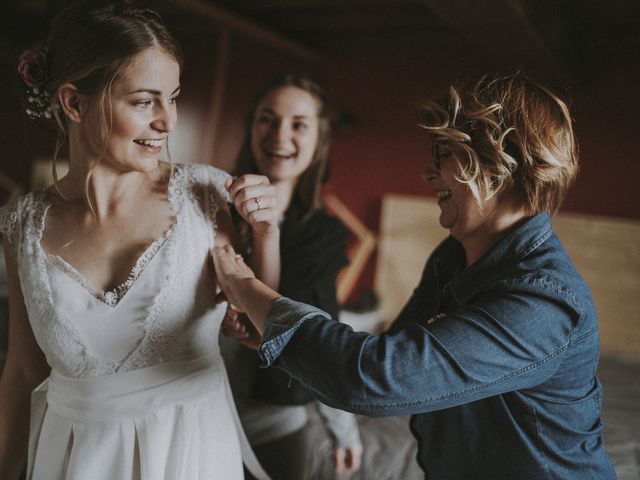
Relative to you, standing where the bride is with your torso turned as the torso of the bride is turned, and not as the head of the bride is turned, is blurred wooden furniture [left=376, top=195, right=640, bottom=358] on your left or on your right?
on your left

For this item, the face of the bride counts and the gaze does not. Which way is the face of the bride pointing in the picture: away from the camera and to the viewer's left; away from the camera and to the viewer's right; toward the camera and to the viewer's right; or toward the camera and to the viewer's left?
toward the camera and to the viewer's right

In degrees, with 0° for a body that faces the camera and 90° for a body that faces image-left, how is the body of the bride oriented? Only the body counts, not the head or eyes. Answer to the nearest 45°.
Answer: approximately 0°

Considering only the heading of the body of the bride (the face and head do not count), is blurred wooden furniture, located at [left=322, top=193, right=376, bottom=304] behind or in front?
behind
